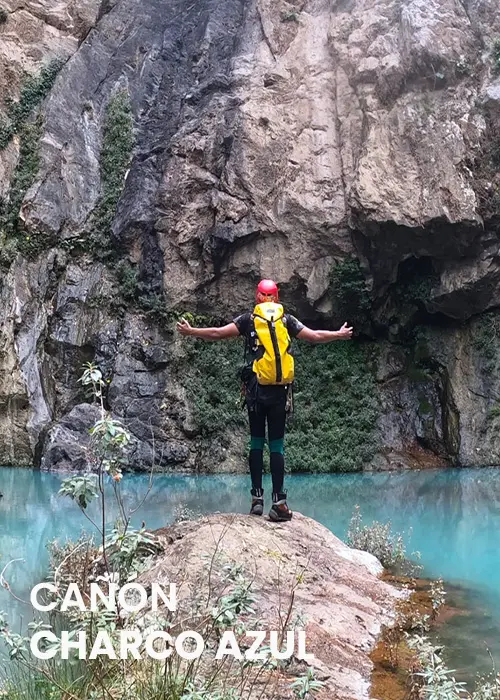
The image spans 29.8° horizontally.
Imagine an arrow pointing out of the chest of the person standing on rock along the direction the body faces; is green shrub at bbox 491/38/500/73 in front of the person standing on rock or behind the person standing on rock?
in front

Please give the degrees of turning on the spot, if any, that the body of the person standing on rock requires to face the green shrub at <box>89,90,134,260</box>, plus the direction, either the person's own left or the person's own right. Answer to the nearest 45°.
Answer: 0° — they already face it

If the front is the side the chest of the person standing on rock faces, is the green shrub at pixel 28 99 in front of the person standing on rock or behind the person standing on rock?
in front

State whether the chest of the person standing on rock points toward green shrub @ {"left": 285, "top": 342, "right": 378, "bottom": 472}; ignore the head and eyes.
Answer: yes

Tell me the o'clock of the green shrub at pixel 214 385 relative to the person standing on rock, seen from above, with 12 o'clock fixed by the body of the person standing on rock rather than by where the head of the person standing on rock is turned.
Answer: The green shrub is roughly at 12 o'clock from the person standing on rock.

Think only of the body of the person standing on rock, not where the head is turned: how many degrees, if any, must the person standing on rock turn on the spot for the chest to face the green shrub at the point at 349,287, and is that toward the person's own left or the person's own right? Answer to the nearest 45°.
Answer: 0° — they already face it

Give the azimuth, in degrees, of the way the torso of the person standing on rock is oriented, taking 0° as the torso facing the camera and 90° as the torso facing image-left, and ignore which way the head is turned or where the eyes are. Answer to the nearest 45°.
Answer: approximately 180°
